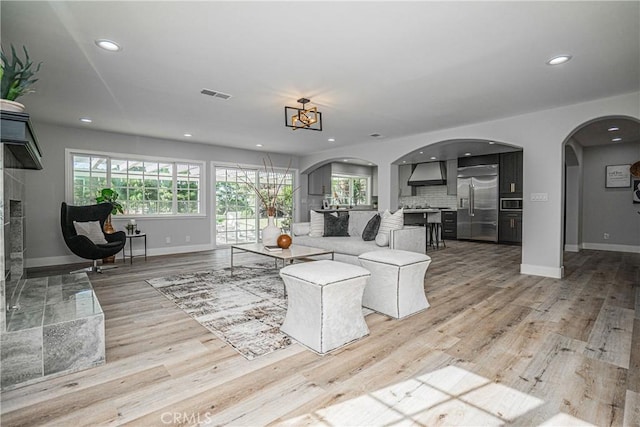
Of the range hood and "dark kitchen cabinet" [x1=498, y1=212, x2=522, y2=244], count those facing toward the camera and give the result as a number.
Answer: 2

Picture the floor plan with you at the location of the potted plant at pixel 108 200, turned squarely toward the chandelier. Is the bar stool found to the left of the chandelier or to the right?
left

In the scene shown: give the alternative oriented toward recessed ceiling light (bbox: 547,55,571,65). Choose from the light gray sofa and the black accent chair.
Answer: the black accent chair

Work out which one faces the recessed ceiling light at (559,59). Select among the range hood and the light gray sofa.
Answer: the range hood

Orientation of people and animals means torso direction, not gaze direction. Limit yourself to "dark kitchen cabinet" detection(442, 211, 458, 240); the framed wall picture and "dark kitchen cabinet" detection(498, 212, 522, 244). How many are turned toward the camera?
3

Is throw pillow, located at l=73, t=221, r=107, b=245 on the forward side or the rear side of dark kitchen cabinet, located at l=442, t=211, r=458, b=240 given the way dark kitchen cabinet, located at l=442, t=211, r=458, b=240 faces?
on the forward side

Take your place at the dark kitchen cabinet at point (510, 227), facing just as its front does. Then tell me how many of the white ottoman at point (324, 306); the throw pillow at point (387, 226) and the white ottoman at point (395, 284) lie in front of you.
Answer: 3

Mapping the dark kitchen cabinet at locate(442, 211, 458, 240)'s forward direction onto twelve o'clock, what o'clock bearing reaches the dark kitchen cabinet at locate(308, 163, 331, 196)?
the dark kitchen cabinet at locate(308, 163, 331, 196) is roughly at 2 o'clock from the dark kitchen cabinet at locate(442, 211, 458, 240).

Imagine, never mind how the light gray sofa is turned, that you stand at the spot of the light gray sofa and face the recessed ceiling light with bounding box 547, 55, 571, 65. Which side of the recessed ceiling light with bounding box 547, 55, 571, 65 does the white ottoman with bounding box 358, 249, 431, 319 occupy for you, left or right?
right

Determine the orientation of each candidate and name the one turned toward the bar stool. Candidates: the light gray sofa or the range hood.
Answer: the range hood

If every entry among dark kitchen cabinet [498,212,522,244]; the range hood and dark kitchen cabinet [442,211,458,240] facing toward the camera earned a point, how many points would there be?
3

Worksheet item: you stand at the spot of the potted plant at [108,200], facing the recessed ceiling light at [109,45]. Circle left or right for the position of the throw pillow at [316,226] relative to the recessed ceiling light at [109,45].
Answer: left

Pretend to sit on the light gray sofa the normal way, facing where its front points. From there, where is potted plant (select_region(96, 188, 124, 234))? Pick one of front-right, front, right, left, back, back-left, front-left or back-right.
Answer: front-right

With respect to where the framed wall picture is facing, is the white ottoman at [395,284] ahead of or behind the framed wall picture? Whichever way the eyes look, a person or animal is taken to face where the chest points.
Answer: ahead

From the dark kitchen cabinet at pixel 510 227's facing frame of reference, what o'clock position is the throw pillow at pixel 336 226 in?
The throw pillow is roughly at 1 o'clock from the dark kitchen cabinet.
